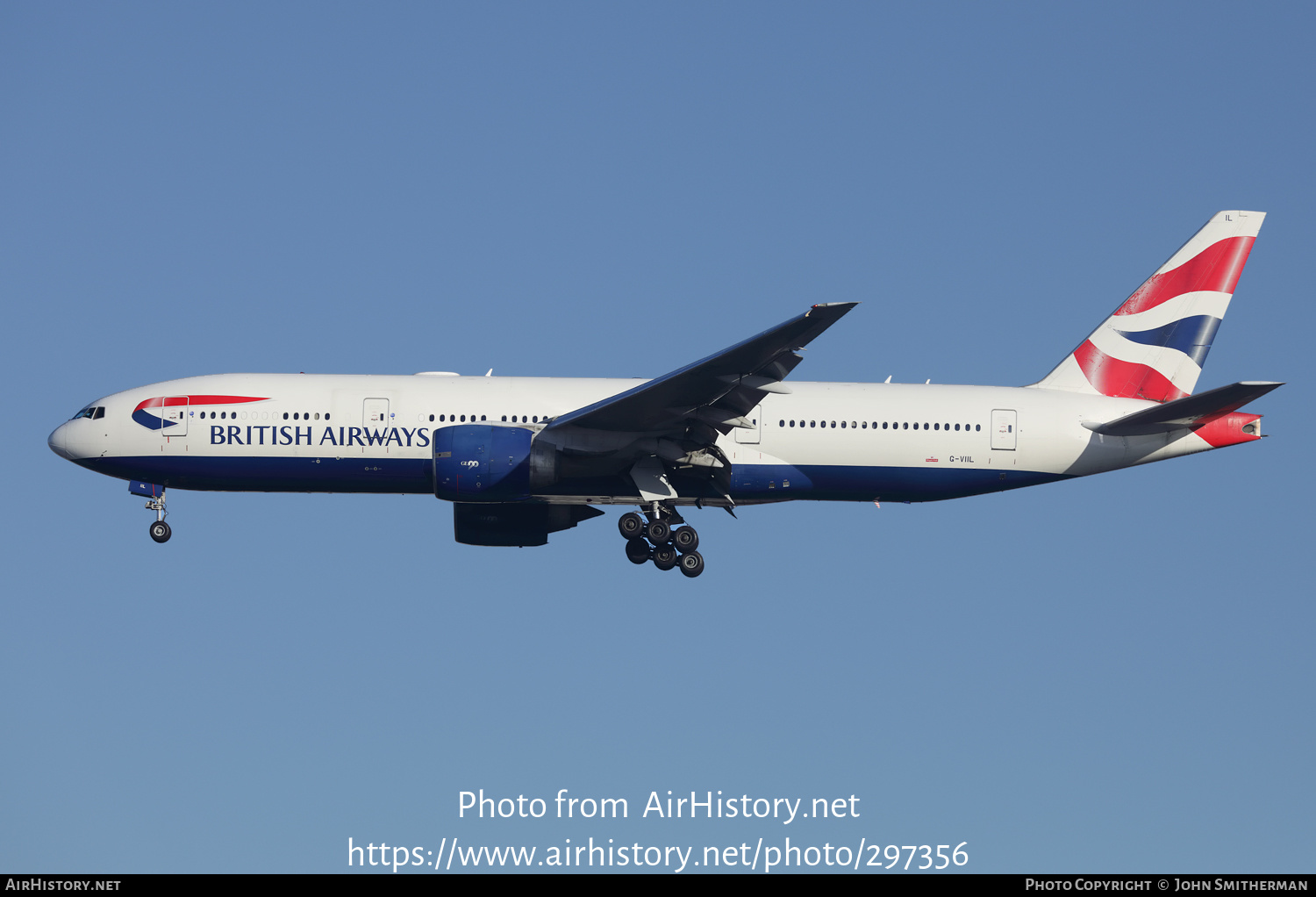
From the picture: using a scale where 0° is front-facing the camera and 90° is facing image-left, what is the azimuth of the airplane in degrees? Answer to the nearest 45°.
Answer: approximately 90°
